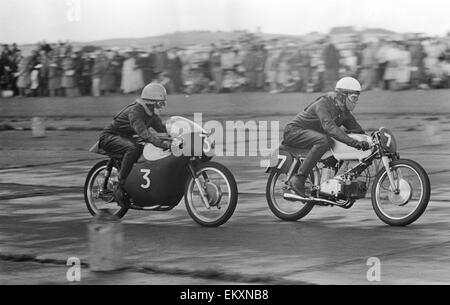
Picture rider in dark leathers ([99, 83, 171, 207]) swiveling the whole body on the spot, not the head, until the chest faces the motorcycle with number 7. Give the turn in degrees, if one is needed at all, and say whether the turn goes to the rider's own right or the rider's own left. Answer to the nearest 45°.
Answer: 0° — they already face it

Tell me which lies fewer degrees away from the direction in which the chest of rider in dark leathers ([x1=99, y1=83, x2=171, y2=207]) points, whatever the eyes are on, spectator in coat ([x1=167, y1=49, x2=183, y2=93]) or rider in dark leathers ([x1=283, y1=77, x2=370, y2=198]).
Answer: the rider in dark leathers

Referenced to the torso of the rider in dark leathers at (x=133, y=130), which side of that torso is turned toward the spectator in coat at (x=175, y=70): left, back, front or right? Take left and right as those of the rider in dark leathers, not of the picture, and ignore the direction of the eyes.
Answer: left

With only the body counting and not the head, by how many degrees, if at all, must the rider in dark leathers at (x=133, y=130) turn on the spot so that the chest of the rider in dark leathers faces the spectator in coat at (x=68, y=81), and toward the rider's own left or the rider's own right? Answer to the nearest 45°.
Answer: approximately 90° to the rider's own left

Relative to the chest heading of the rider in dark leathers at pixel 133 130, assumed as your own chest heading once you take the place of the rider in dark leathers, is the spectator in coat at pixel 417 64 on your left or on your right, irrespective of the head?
on your left

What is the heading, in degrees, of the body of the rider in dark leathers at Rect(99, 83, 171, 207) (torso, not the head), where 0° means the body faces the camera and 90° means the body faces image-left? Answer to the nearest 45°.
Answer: approximately 270°

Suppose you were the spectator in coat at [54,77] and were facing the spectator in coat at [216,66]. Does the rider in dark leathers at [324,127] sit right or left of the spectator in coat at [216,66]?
right

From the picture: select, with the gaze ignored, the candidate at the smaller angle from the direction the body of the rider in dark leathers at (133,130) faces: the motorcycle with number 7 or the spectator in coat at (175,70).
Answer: the motorcycle with number 7

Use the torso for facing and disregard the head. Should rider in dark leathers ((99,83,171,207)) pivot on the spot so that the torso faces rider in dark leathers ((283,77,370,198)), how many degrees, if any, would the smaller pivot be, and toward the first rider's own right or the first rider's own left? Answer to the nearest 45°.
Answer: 0° — they already face them
